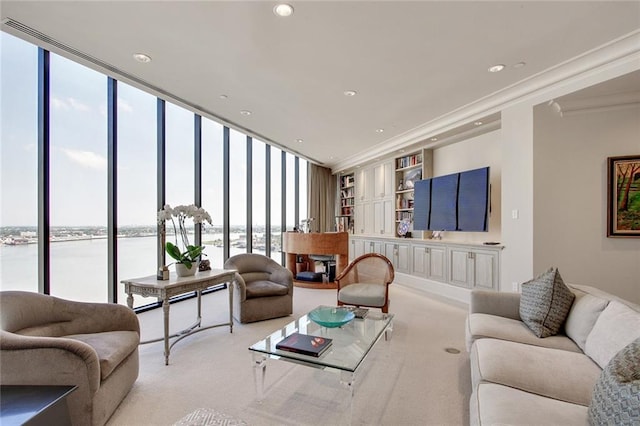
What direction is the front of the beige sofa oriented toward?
to the viewer's left

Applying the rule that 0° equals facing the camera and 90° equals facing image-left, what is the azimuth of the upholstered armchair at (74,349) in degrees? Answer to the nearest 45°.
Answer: approximately 315°

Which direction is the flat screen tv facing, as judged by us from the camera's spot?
facing the viewer and to the left of the viewer

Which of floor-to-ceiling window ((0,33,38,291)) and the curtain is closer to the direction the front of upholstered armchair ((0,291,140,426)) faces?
the curtain

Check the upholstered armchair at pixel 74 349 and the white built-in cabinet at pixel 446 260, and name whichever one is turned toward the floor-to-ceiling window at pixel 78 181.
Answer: the white built-in cabinet

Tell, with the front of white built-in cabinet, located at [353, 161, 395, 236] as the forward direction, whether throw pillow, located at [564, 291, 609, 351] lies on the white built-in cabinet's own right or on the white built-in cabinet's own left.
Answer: on the white built-in cabinet's own left

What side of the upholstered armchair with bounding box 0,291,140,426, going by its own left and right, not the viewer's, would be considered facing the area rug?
front

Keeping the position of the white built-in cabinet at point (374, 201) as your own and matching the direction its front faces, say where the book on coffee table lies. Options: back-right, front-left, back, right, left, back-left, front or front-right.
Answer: front-left

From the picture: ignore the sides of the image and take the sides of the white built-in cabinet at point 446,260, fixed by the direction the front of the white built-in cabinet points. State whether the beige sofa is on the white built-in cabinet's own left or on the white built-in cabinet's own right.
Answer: on the white built-in cabinet's own left

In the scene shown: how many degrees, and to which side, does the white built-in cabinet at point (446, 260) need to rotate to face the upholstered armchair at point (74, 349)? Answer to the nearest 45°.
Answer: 0° — it already faces it

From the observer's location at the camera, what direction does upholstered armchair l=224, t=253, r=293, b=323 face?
facing the viewer and to the right of the viewer

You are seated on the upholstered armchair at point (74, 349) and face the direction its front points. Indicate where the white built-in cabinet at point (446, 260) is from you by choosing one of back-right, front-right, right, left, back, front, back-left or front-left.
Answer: front-left

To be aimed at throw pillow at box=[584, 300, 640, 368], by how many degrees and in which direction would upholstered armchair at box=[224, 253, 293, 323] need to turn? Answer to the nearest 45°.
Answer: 0° — it already faces it

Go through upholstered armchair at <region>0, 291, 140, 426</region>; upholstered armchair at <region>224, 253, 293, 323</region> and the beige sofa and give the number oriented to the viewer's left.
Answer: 1

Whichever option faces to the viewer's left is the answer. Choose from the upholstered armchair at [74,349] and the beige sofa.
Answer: the beige sofa
